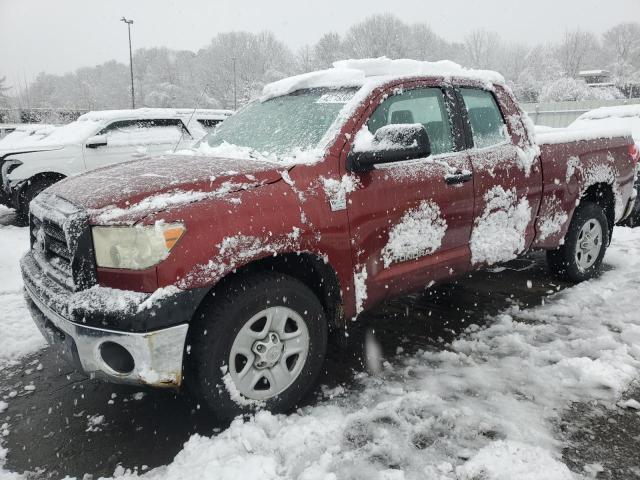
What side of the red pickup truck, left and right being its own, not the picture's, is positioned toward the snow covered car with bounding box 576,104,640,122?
back

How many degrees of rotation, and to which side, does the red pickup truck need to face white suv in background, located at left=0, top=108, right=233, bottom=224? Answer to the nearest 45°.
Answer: approximately 90° to its right

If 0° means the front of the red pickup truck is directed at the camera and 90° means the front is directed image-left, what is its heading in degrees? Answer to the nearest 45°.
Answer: approximately 45°
